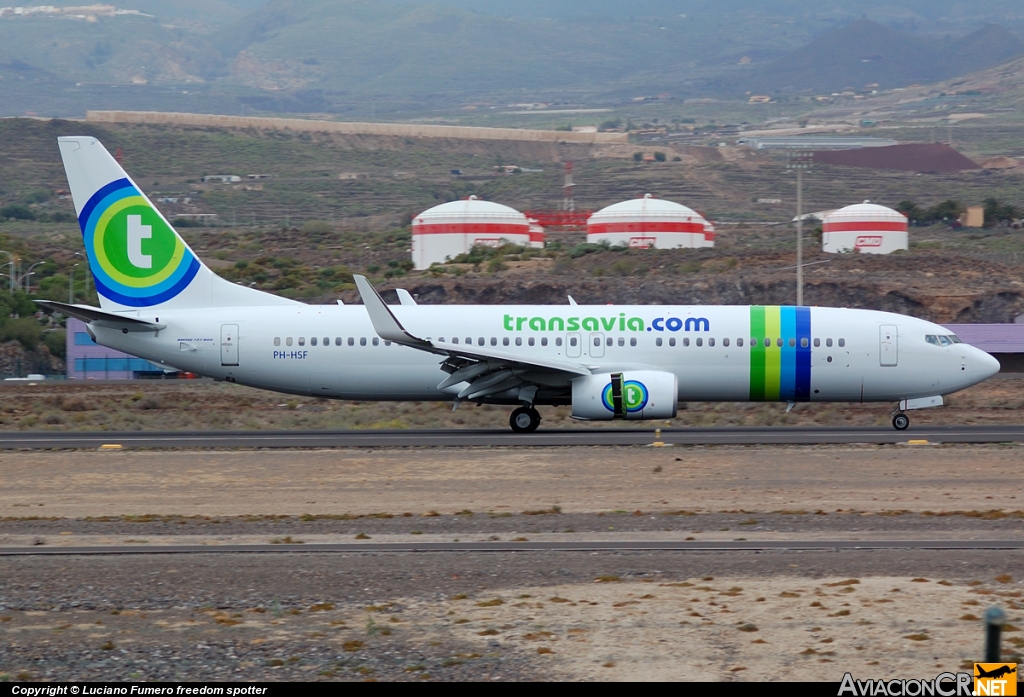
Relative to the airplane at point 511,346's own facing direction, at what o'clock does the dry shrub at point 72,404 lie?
The dry shrub is roughly at 7 o'clock from the airplane.

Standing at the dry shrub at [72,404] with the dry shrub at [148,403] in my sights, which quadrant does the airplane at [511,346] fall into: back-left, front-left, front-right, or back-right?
front-right

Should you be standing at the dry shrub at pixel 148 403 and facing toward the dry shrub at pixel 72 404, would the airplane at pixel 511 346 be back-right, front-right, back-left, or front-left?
back-left

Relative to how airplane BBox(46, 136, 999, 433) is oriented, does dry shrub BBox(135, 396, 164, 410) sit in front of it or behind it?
behind

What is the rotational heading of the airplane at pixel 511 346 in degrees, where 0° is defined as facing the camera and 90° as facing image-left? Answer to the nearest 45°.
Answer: approximately 270°

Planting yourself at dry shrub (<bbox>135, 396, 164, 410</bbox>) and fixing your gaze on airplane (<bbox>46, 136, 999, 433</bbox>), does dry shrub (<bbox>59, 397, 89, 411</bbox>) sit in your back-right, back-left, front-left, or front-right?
back-right
